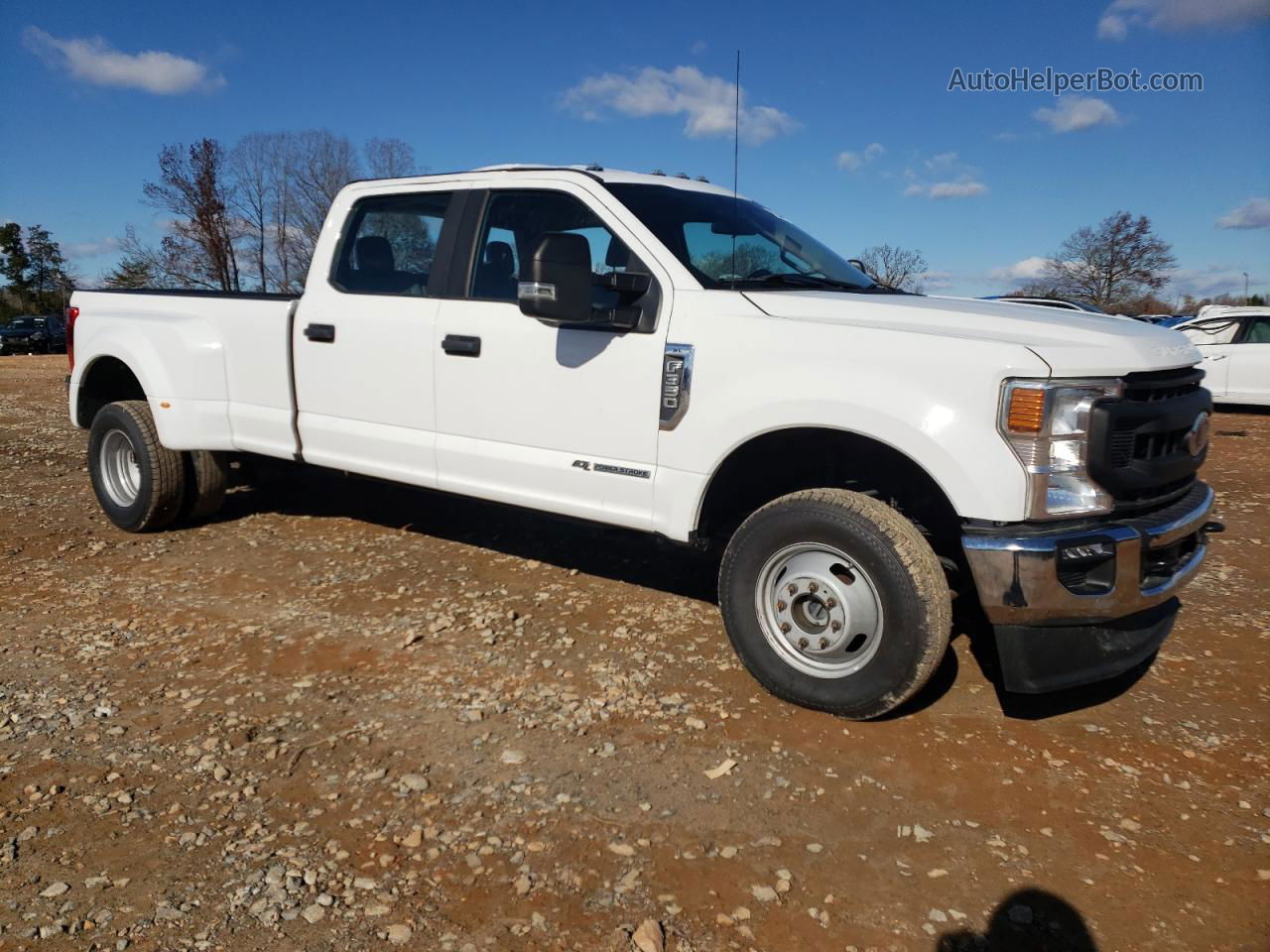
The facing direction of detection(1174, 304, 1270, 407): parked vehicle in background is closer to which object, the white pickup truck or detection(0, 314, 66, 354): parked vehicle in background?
the parked vehicle in background

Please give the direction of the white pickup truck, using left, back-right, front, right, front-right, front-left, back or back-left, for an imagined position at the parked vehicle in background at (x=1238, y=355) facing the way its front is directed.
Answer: left

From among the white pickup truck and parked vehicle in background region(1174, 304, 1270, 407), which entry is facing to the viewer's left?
the parked vehicle in background

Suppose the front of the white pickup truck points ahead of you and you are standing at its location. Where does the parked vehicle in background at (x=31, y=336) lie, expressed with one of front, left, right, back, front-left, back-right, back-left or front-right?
back

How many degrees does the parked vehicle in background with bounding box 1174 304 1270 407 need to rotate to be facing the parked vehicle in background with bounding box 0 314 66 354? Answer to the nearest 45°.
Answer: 0° — it already faces it

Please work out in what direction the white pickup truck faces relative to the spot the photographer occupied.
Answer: facing the viewer and to the right of the viewer

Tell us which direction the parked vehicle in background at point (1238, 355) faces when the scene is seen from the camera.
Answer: facing to the left of the viewer

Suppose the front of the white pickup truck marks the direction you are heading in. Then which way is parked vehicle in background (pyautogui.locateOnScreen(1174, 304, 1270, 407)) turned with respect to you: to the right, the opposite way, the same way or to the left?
the opposite way

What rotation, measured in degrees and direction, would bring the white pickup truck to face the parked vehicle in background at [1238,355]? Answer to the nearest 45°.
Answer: approximately 90° to its left

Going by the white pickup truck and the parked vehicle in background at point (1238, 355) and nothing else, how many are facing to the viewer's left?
1
